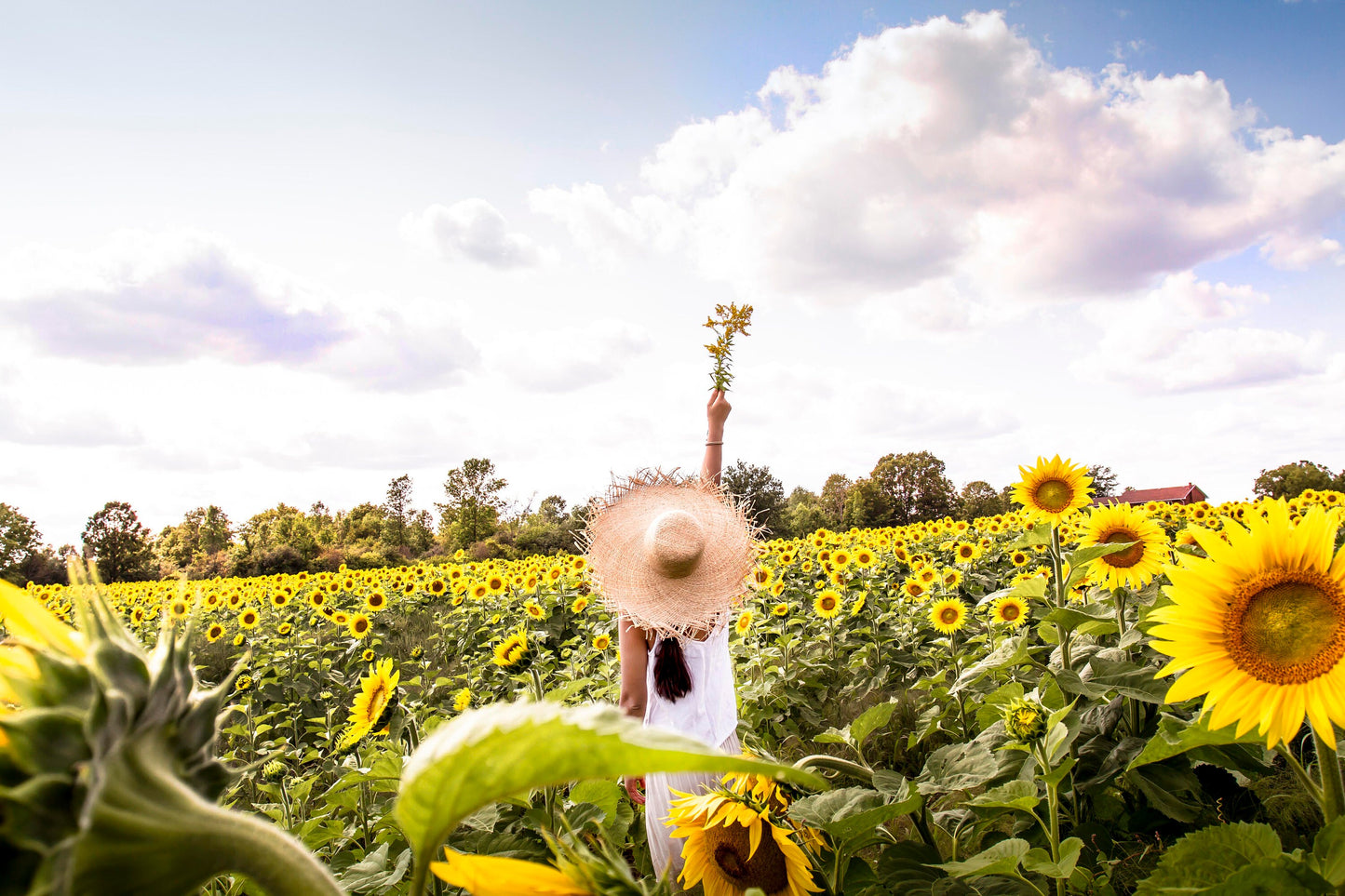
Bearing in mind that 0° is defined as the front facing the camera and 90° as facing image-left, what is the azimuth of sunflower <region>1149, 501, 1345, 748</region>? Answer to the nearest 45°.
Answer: approximately 0°

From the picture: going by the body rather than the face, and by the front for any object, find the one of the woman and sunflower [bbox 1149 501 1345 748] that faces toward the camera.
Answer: the sunflower

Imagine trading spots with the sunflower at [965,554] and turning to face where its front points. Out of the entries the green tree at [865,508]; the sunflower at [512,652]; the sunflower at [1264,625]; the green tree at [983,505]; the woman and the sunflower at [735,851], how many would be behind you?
2

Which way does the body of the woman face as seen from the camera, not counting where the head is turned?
away from the camera

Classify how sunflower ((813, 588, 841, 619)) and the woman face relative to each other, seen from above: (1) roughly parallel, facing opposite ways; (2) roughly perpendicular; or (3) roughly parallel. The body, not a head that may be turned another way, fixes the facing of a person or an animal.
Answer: roughly parallel, facing opposite ways

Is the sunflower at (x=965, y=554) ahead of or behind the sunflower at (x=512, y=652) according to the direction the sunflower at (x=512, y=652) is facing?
behind

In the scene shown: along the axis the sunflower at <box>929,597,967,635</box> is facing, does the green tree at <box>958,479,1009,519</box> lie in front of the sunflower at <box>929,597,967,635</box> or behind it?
behind

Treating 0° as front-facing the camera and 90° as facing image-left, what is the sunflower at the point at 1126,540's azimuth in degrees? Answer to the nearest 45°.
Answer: approximately 0°

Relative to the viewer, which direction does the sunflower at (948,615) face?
toward the camera

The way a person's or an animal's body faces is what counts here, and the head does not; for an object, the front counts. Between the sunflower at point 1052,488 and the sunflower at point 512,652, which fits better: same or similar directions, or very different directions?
same or similar directions

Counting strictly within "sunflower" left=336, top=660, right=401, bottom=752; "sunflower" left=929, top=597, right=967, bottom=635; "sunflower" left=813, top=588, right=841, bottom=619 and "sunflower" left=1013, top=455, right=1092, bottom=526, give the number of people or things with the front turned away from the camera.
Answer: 0

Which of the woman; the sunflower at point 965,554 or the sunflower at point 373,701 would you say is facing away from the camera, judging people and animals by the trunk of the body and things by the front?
the woman

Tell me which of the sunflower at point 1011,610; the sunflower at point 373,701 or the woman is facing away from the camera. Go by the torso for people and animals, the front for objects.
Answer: the woman

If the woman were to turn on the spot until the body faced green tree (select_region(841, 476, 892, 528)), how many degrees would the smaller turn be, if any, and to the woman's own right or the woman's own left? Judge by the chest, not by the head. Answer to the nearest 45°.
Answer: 0° — they already face it

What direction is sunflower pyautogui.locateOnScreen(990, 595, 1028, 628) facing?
toward the camera

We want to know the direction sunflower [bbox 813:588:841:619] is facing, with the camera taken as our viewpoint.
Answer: facing the viewer
